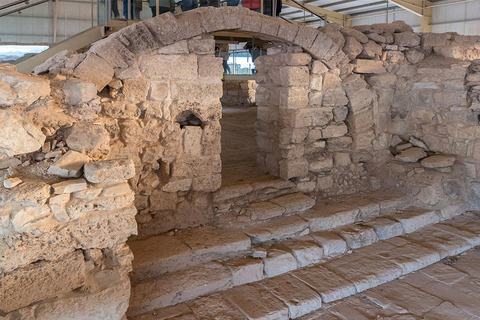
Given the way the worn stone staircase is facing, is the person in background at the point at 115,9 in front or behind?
behind

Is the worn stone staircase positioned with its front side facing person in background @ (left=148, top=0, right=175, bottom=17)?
no

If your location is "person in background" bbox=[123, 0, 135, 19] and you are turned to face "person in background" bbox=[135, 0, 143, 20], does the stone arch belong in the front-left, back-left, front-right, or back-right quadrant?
front-right

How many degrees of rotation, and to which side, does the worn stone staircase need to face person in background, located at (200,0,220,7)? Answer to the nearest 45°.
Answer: approximately 180°

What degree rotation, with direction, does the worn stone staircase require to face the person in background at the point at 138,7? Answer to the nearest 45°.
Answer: approximately 180°

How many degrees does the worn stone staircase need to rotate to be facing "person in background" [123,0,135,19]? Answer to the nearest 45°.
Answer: approximately 180°
